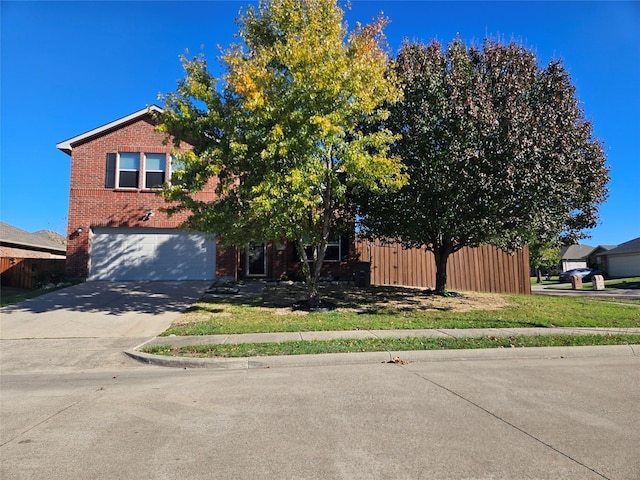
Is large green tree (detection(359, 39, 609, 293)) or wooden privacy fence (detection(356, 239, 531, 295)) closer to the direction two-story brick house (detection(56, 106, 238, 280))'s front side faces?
the large green tree

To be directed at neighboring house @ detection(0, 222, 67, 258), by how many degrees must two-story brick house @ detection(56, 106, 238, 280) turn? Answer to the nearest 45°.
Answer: approximately 135° to its right

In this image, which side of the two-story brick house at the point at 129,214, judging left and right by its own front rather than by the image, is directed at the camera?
front

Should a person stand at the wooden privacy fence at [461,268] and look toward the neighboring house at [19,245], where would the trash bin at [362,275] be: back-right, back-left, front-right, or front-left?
front-left

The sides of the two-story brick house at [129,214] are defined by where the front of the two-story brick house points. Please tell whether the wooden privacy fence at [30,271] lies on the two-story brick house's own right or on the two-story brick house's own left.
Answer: on the two-story brick house's own right

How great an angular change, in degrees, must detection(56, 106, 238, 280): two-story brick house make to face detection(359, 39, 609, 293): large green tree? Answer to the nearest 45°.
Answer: approximately 45° to its left

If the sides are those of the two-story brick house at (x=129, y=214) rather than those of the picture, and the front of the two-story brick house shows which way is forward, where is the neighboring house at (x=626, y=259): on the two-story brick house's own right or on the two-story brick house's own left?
on the two-story brick house's own left

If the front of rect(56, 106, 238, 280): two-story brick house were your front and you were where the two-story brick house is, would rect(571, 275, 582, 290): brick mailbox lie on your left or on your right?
on your left

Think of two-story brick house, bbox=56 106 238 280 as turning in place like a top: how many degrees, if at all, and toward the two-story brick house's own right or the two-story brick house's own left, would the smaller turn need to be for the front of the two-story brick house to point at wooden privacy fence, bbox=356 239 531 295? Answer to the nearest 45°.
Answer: approximately 90° to the two-story brick house's own left

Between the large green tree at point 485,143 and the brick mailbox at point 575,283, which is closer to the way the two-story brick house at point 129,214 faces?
the large green tree

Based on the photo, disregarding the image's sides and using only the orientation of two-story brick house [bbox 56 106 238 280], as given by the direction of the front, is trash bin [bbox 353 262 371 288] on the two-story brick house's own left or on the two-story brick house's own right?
on the two-story brick house's own left

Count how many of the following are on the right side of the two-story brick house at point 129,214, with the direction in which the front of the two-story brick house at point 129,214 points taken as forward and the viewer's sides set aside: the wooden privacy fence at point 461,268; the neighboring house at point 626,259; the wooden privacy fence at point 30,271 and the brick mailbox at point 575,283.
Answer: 1
